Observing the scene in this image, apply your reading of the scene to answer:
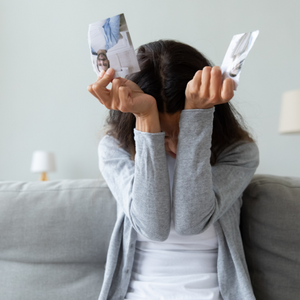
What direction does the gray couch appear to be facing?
toward the camera

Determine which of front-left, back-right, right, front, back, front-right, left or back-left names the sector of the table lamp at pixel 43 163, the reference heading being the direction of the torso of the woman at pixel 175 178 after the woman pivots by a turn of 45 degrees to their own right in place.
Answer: right

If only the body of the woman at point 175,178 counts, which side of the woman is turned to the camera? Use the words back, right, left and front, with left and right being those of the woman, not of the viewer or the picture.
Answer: front
